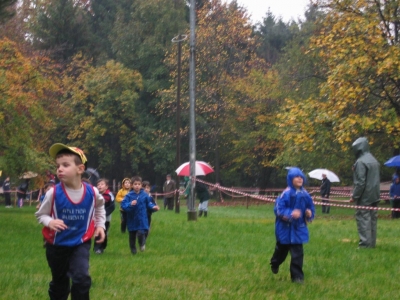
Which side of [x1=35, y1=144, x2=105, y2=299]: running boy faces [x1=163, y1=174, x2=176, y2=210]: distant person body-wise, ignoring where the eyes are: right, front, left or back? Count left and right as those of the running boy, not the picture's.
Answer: back

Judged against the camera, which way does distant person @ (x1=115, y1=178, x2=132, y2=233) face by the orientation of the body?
toward the camera

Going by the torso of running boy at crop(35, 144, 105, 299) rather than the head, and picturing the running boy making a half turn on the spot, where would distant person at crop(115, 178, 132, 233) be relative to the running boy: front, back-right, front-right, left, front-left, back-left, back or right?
front

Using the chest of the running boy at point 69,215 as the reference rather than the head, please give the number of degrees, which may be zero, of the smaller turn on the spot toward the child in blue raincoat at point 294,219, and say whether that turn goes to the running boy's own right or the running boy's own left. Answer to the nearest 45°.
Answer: approximately 135° to the running boy's own left

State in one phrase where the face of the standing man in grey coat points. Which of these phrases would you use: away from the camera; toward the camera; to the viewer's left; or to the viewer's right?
to the viewer's left

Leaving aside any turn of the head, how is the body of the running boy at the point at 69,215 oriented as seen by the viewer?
toward the camera

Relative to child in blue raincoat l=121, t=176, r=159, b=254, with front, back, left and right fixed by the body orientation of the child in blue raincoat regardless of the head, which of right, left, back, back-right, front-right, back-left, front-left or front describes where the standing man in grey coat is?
left

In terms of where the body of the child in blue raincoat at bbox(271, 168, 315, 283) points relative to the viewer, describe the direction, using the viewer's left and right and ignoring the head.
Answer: facing the viewer and to the right of the viewer

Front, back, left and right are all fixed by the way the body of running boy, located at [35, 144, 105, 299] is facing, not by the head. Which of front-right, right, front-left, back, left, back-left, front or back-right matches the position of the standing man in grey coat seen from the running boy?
back-left

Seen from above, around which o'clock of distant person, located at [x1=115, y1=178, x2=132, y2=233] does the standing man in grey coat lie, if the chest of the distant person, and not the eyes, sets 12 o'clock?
The standing man in grey coat is roughly at 10 o'clock from the distant person.

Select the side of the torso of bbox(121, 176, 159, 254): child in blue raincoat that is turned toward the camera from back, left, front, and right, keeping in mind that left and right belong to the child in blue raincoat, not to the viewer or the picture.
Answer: front
